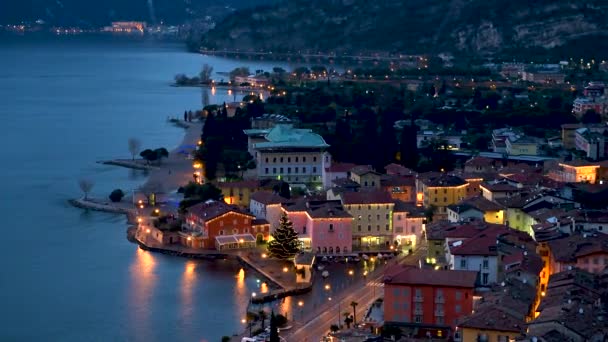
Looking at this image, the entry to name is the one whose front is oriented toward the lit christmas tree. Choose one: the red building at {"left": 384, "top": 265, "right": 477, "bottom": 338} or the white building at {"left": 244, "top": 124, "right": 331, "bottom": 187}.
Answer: the white building

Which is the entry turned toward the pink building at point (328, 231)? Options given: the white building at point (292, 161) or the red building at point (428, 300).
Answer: the white building

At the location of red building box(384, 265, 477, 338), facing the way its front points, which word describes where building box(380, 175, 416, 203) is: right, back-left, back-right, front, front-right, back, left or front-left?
back

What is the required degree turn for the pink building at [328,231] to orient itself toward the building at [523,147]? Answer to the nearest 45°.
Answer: approximately 135° to its left

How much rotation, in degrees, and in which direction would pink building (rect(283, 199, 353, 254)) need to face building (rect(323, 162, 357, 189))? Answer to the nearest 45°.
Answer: approximately 180°

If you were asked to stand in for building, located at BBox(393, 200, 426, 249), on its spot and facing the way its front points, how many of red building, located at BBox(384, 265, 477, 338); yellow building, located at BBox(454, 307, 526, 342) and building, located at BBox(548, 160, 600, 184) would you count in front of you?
2

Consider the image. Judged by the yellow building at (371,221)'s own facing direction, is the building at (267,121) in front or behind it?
behind

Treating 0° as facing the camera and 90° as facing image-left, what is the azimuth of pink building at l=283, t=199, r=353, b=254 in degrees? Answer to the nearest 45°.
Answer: approximately 0°
